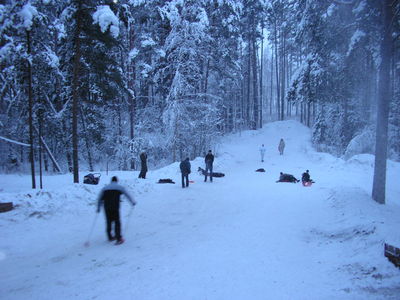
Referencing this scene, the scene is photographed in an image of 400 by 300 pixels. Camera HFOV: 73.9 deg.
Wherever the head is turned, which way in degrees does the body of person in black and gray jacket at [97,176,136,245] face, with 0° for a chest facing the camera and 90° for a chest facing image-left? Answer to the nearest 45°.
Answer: approximately 180°

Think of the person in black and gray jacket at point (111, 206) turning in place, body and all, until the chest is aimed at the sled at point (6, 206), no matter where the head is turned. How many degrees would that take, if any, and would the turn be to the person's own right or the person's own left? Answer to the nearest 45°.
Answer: approximately 45° to the person's own left

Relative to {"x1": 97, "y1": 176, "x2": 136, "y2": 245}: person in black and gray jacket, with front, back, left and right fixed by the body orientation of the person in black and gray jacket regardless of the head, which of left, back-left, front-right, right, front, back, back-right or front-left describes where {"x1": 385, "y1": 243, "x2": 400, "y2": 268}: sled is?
back-right
